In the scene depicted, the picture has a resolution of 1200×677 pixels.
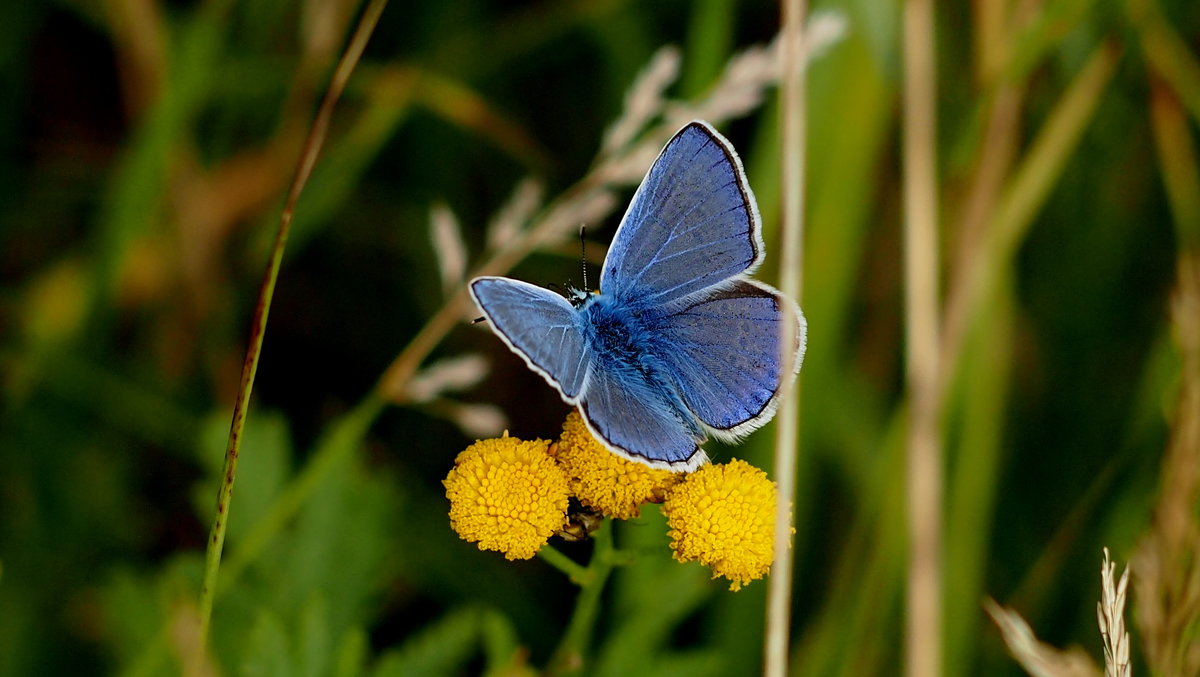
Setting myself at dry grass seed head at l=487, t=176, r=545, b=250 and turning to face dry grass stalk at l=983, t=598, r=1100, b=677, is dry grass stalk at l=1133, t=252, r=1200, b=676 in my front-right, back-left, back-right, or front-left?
front-left

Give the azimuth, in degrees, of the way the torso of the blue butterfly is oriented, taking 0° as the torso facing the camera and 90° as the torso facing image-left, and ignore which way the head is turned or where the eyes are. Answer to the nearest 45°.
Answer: approximately 135°

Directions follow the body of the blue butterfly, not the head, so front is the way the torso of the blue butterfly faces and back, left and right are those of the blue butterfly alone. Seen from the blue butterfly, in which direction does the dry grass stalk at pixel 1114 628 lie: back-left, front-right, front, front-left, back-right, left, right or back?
back

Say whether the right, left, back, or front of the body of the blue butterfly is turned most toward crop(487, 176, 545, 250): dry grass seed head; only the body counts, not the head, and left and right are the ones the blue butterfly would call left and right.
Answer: front

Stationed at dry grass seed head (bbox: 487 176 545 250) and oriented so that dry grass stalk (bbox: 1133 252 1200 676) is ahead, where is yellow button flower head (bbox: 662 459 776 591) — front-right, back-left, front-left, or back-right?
front-right

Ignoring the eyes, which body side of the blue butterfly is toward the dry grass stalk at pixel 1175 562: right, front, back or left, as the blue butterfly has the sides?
back

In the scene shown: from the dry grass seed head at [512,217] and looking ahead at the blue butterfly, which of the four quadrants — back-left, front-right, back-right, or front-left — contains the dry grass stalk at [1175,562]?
front-left

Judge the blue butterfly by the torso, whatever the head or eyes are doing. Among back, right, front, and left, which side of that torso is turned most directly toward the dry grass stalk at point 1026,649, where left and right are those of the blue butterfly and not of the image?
back
